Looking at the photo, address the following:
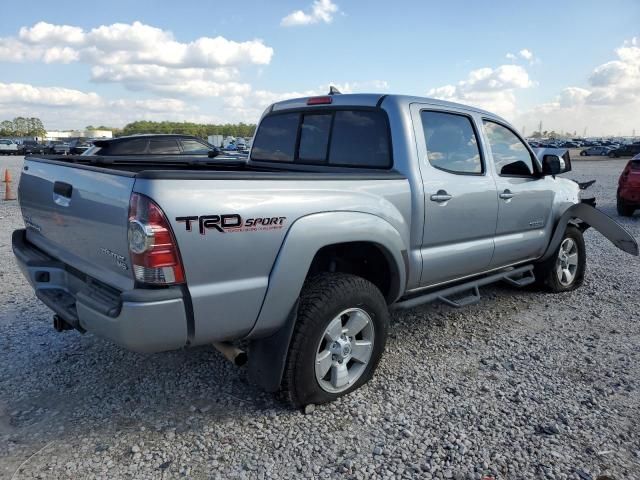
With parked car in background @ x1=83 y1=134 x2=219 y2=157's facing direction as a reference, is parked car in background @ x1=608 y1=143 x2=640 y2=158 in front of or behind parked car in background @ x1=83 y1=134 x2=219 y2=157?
in front

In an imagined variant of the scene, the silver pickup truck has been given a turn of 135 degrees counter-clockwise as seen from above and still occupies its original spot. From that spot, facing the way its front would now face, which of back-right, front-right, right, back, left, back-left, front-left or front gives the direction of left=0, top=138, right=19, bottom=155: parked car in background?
front-right

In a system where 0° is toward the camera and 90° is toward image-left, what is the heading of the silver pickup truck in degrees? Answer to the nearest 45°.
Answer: approximately 225°

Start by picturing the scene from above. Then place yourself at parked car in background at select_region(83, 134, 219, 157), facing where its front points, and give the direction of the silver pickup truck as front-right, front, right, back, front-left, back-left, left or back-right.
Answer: right

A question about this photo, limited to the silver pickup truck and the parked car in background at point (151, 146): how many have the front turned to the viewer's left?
0

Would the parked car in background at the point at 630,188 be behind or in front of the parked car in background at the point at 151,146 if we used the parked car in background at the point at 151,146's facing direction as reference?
in front

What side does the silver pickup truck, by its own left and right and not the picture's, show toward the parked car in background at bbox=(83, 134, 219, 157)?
left

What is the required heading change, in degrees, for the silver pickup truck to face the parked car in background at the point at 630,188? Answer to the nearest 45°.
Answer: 0° — it already faces it

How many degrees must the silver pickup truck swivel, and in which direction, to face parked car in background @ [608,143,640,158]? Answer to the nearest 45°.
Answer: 0° — it already faces it

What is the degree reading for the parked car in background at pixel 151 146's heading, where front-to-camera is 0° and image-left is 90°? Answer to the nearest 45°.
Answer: approximately 270°
